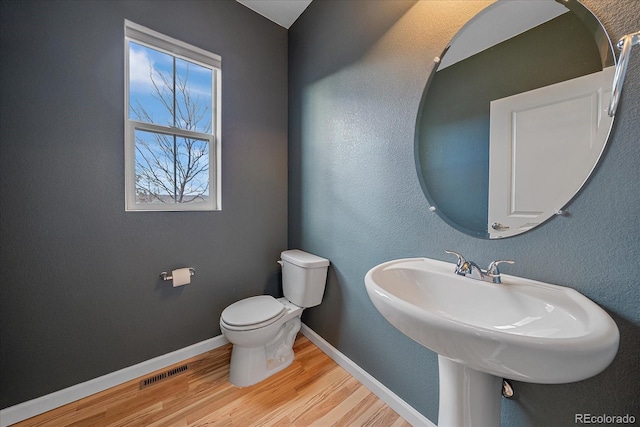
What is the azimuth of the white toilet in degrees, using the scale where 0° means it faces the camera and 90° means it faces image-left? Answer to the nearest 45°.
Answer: approximately 45°
